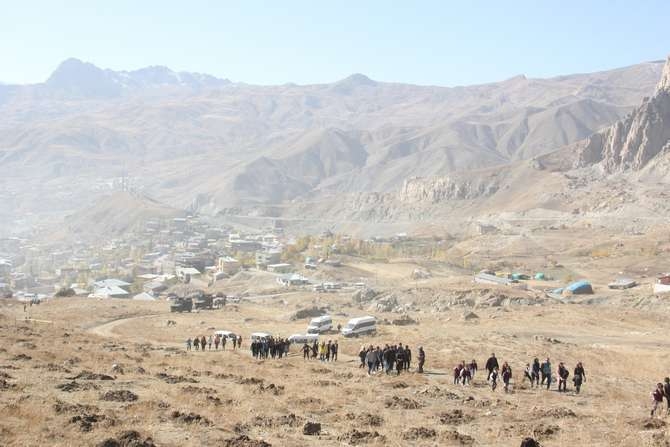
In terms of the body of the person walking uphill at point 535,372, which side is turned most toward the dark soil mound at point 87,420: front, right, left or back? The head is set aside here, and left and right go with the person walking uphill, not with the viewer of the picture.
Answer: right

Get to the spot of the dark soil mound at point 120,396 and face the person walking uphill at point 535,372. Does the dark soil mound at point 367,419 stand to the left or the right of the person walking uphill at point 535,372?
right

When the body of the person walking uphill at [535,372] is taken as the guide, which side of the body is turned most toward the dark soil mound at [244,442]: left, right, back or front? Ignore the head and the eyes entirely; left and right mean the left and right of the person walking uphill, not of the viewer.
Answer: right

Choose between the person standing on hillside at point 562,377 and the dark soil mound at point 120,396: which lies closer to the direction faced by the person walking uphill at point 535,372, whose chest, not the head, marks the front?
the person standing on hillside
